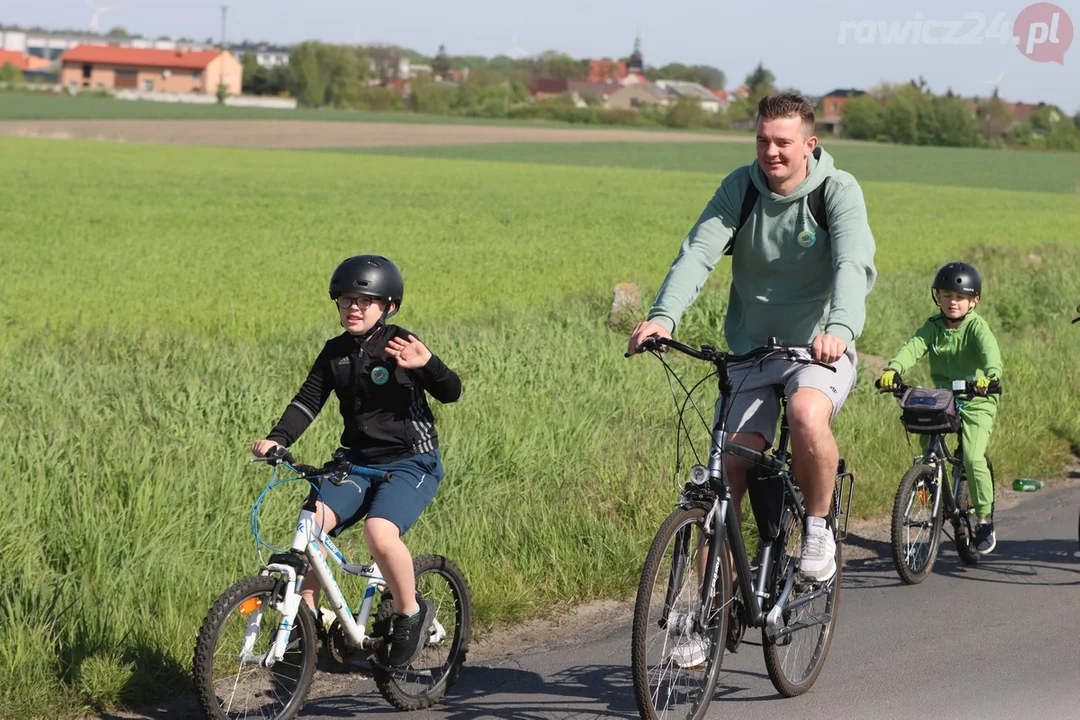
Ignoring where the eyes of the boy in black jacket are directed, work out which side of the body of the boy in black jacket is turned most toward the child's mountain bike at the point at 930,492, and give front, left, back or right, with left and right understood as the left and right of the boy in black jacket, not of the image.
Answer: back

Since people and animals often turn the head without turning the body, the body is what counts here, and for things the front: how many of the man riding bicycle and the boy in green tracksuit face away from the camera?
0

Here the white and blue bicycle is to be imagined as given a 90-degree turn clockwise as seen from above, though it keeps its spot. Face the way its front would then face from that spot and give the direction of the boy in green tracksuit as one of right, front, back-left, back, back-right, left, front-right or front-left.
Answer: right

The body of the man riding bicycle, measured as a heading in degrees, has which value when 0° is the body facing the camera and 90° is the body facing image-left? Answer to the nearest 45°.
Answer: approximately 45°

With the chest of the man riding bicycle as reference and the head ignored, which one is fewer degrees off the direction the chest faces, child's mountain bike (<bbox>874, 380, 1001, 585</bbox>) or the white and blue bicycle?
the white and blue bicycle

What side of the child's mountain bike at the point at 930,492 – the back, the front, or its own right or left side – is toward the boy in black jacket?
front

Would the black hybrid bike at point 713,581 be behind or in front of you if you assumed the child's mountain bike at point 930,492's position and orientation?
in front

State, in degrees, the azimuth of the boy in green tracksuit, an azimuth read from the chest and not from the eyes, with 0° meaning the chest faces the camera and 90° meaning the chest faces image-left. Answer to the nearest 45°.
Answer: approximately 45°

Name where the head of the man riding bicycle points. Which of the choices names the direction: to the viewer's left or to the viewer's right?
to the viewer's left
